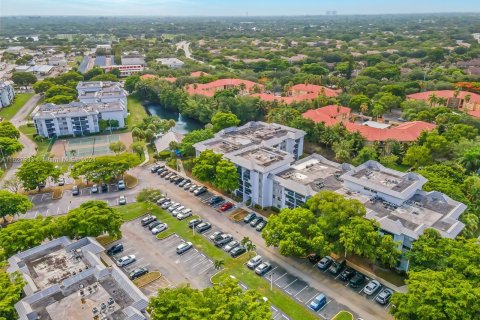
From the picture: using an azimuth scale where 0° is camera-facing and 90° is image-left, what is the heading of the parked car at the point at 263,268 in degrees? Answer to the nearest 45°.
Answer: approximately 45°

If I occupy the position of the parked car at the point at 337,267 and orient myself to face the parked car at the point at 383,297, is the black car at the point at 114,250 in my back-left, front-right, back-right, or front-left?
back-right

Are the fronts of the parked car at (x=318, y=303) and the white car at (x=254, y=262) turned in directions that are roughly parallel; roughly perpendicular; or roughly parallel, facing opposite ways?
roughly parallel

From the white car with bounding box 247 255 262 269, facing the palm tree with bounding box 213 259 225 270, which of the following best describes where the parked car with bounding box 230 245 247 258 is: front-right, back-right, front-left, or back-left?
front-right

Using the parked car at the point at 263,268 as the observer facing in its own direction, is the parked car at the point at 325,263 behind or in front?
behind

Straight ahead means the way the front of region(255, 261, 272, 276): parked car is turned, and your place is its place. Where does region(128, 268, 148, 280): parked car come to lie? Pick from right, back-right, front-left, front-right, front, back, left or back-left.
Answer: front-right

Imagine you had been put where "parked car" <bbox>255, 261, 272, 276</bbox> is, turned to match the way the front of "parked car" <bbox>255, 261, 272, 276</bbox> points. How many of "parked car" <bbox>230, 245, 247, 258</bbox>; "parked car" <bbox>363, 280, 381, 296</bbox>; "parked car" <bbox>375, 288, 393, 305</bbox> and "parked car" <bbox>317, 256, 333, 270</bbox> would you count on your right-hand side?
1

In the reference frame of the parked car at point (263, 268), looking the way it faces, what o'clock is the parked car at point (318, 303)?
the parked car at point (318, 303) is roughly at 9 o'clock from the parked car at point (263, 268).
